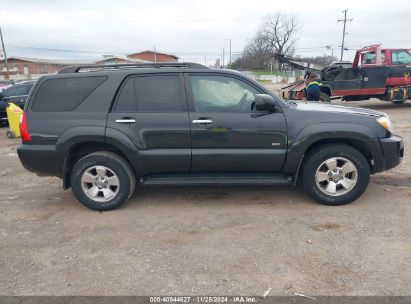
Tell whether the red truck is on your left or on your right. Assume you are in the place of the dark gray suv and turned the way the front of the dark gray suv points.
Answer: on your left

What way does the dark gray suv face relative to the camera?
to the viewer's right
